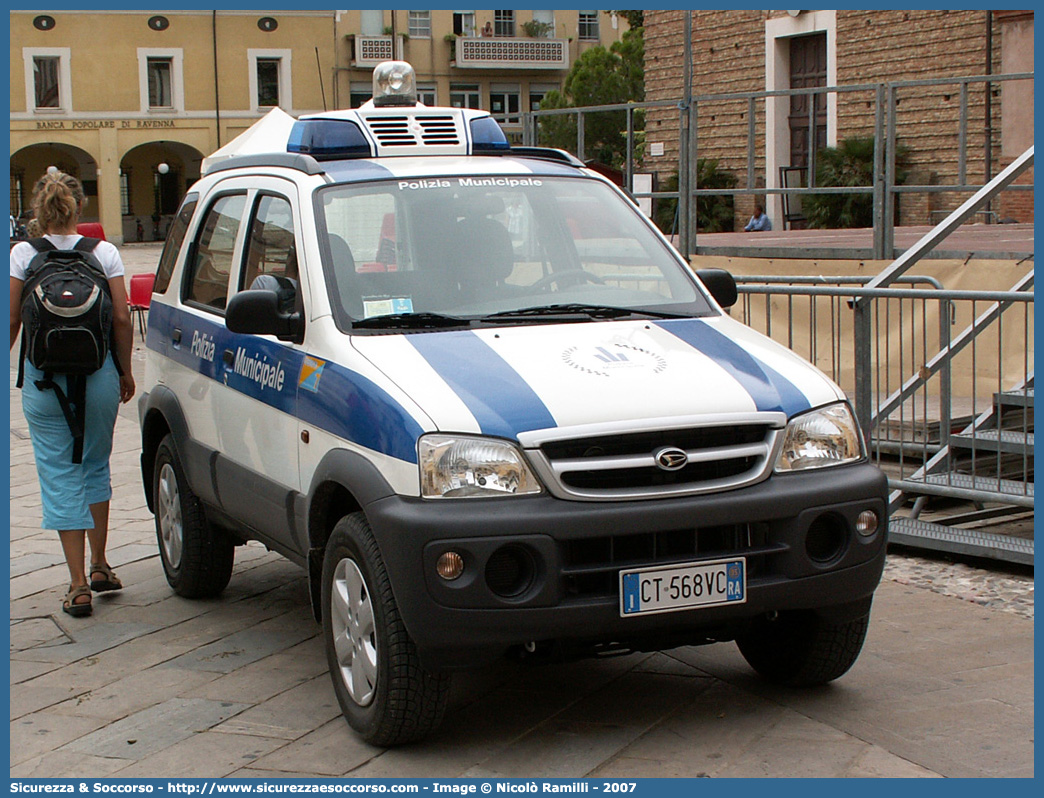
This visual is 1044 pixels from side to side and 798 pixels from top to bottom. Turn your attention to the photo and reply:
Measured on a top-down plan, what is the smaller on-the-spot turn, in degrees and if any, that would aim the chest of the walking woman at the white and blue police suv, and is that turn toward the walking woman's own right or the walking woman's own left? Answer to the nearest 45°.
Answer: approximately 135° to the walking woman's own right

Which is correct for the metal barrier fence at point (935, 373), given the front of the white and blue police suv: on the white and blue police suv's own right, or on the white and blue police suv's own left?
on the white and blue police suv's own left

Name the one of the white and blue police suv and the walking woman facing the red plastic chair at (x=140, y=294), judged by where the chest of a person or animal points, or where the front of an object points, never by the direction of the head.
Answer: the walking woman

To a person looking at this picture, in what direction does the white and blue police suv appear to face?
facing the viewer and to the right of the viewer

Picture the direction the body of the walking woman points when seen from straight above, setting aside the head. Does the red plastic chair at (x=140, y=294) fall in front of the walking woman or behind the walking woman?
in front

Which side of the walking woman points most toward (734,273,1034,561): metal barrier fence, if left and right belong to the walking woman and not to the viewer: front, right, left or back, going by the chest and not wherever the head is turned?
right

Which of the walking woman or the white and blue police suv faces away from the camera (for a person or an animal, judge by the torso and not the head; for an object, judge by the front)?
the walking woman

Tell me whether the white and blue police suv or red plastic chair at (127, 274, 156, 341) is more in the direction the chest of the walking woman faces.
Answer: the red plastic chair

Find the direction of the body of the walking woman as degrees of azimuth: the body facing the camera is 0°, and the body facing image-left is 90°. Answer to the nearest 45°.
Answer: approximately 180°

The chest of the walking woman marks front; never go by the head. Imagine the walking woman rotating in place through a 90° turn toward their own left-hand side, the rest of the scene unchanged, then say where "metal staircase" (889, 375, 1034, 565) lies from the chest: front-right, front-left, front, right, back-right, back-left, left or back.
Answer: back

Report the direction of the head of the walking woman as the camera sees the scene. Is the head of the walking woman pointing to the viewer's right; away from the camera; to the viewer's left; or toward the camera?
away from the camera

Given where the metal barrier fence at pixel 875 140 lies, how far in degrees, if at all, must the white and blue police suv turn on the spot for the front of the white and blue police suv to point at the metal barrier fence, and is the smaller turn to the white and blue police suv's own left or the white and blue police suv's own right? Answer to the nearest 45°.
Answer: approximately 135° to the white and blue police suv's own left

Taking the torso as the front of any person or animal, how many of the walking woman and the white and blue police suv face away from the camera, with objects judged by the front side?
1

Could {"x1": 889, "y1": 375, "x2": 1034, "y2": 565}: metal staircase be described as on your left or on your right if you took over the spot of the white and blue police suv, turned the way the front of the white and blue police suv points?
on your left
